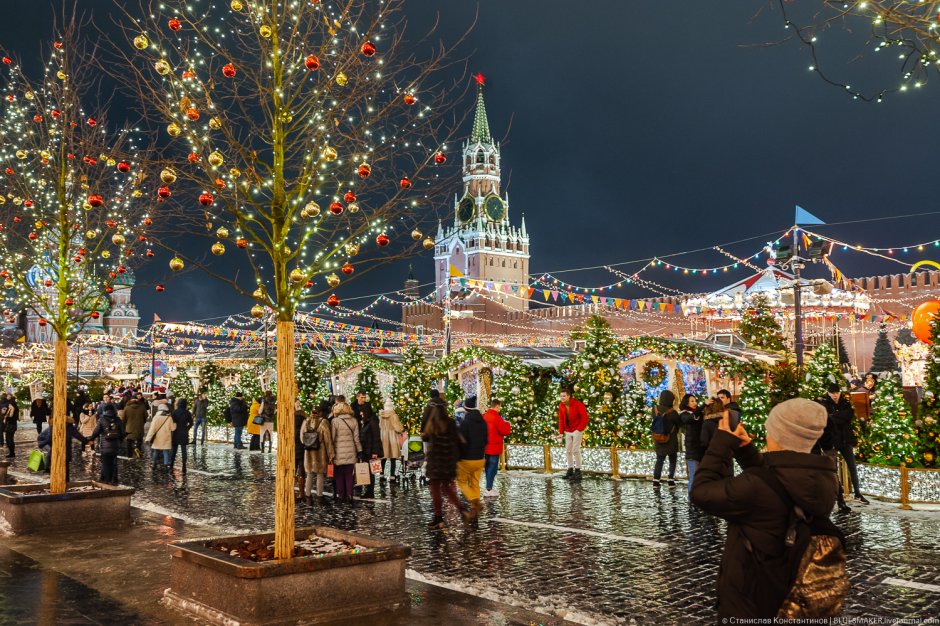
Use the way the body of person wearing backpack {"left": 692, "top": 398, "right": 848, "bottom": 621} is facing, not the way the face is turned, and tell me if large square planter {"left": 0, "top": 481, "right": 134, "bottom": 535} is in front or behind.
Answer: in front

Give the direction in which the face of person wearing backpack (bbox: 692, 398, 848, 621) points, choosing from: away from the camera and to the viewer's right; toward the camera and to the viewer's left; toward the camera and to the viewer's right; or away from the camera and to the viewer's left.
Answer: away from the camera and to the viewer's left

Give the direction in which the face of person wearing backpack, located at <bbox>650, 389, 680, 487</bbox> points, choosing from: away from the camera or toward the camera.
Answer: away from the camera

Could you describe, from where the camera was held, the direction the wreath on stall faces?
facing the viewer

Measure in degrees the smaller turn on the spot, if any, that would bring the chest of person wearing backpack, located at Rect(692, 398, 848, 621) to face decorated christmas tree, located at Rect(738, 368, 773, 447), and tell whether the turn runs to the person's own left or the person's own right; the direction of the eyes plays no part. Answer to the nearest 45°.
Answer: approximately 45° to the person's own right

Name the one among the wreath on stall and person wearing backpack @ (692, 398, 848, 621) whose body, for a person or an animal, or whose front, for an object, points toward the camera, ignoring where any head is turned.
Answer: the wreath on stall

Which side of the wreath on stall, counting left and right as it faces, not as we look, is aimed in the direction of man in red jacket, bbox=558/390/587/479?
front

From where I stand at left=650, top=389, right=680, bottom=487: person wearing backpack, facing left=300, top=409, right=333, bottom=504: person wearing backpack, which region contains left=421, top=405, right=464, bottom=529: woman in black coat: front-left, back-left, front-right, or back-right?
front-left

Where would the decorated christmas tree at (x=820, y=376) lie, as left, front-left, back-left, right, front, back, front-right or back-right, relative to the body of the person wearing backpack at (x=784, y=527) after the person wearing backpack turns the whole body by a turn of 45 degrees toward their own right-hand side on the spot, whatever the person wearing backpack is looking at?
front

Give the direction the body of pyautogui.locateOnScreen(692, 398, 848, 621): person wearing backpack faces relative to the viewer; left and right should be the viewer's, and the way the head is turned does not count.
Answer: facing away from the viewer and to the left of the viewer

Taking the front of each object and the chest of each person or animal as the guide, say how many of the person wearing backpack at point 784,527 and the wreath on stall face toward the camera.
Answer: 1

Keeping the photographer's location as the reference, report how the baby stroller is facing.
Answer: facing the viewer and to the right of the viewer

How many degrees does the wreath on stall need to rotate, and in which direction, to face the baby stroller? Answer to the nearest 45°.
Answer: approximately 45° to its right
